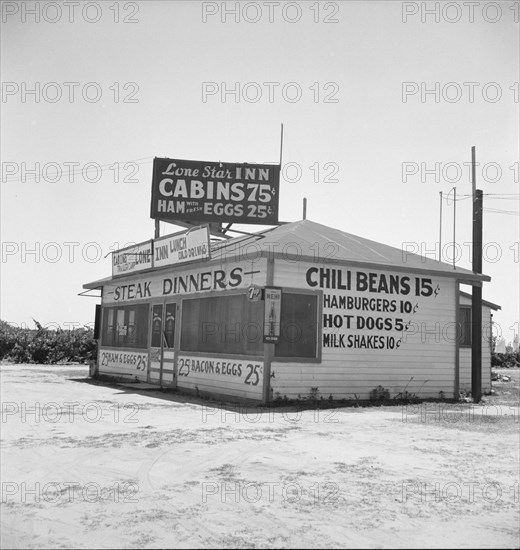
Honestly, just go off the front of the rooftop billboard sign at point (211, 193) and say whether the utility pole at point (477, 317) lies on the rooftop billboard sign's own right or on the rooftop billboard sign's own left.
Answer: on the rooftop billboard sign's own left

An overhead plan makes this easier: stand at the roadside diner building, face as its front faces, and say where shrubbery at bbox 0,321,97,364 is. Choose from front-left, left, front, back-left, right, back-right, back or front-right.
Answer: right

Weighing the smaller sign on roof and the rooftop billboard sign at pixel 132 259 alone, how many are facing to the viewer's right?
0

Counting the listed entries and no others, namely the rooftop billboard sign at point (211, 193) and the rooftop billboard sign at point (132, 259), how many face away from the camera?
0

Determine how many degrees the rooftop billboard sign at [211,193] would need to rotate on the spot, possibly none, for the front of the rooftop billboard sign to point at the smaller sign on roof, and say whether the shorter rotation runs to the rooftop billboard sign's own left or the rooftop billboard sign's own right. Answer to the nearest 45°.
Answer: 0° — it already faces it

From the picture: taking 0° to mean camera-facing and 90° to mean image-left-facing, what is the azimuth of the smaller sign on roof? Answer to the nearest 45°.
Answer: approximately 45°

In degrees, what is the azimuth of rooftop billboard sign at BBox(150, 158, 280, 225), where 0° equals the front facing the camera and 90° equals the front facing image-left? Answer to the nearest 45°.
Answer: approximately 0°
